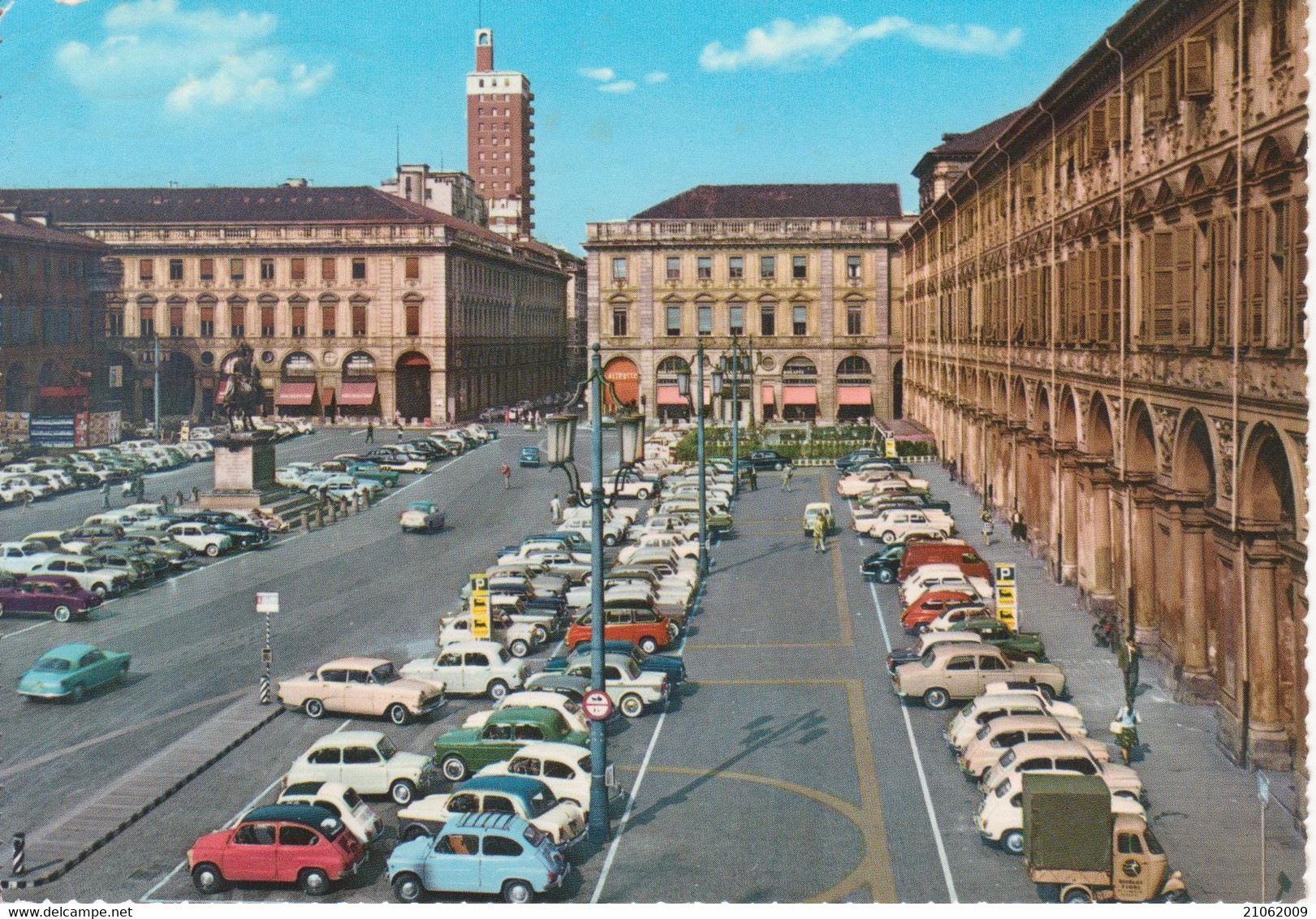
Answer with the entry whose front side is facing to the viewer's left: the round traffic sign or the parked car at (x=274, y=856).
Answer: the parked car

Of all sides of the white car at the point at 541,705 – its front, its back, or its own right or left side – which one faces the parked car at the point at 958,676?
back

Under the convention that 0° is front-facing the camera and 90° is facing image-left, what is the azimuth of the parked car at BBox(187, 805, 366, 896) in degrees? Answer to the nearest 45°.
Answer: approximately 90°

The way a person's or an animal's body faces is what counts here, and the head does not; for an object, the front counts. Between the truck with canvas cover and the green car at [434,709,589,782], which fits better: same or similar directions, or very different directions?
very different directions

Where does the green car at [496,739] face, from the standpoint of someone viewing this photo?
facing to the left of the viewer

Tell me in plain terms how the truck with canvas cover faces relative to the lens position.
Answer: facing to the right of the viewer

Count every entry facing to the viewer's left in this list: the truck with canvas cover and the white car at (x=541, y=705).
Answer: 1

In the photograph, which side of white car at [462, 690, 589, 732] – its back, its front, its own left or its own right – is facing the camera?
left
